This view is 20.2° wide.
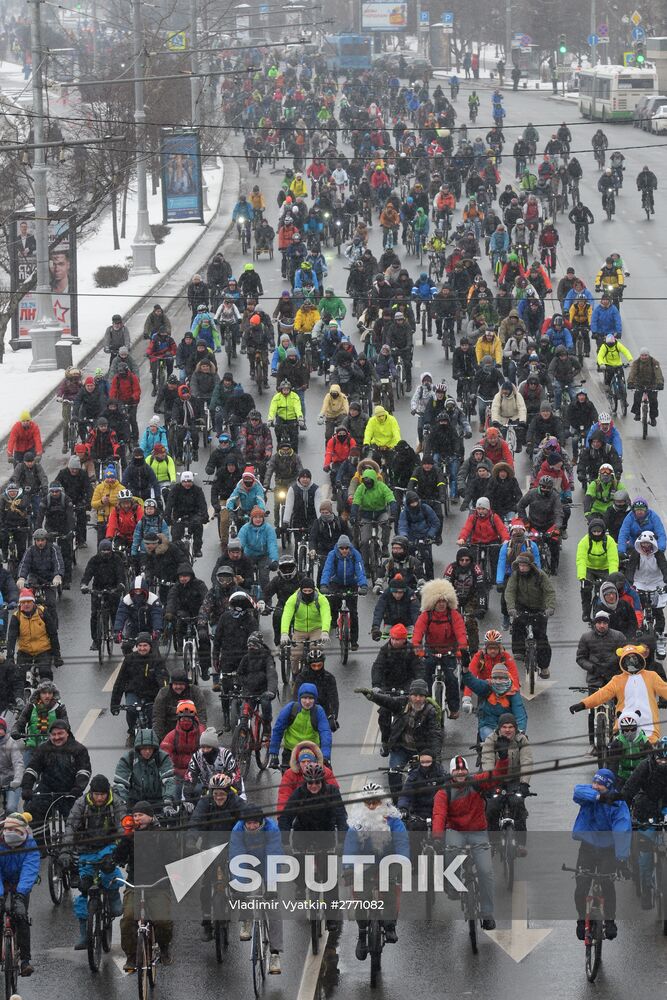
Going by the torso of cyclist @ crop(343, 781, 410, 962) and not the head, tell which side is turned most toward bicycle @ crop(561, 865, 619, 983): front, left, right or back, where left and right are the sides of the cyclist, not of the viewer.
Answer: left

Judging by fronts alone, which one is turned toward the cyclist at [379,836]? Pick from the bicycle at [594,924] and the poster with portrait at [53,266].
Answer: the poster with portrait

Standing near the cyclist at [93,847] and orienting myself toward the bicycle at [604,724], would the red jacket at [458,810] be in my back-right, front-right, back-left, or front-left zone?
front-right

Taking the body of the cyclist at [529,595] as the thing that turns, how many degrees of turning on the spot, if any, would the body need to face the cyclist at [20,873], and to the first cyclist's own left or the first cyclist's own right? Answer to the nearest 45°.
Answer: approximately 45° to the first cyclist's own right

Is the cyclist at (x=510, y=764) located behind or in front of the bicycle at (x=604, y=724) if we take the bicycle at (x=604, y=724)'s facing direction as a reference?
in front

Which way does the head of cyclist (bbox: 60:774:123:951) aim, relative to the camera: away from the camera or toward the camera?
toward the camera

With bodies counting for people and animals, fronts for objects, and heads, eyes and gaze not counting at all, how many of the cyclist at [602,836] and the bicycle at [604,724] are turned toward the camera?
2

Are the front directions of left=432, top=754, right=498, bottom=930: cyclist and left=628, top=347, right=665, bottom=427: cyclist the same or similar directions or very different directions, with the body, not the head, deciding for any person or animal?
same or similar directions

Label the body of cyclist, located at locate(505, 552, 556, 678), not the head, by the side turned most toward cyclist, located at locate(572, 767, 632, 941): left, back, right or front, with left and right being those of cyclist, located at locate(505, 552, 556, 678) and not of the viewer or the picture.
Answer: front

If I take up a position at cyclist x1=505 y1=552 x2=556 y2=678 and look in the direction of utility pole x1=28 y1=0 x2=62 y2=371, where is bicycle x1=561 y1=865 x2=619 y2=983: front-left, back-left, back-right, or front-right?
back-left

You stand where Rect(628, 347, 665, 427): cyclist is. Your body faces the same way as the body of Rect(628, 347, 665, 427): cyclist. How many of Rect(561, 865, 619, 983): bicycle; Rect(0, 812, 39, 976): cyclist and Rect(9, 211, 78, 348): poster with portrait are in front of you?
2

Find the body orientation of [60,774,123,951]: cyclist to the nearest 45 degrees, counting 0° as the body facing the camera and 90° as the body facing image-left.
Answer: approximately 0°

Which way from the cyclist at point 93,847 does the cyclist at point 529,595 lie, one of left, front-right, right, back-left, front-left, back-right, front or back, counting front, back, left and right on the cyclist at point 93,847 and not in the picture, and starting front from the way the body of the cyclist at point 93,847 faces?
back-left

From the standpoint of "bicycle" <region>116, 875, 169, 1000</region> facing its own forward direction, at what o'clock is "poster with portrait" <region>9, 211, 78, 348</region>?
The poster with portrait is roughly at 6 o'clock from the bicycle.

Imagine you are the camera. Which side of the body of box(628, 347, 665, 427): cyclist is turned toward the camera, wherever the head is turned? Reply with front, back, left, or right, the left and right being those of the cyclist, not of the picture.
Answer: front

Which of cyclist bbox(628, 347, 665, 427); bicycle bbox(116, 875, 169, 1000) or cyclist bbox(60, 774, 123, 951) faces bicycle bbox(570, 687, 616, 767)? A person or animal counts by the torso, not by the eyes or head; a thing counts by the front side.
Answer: cyclist bbox(628, 347, 665, 427)

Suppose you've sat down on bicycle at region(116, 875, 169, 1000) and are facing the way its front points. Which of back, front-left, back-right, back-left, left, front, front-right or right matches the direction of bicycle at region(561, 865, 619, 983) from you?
left

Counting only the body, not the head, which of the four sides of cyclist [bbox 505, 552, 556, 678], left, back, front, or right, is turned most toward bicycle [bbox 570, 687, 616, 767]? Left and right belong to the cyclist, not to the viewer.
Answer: front

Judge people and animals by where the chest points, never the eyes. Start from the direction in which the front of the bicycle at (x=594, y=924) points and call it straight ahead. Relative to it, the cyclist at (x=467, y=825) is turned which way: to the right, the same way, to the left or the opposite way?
the same way

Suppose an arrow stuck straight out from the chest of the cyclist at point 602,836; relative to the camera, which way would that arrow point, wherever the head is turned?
toward the camera

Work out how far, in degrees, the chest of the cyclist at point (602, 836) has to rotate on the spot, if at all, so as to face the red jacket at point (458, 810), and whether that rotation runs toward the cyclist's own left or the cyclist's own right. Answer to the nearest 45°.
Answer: approximately 90° to the cyclist's own right

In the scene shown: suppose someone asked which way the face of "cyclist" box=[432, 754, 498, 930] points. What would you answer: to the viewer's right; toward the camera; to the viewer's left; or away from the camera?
toward the camera
